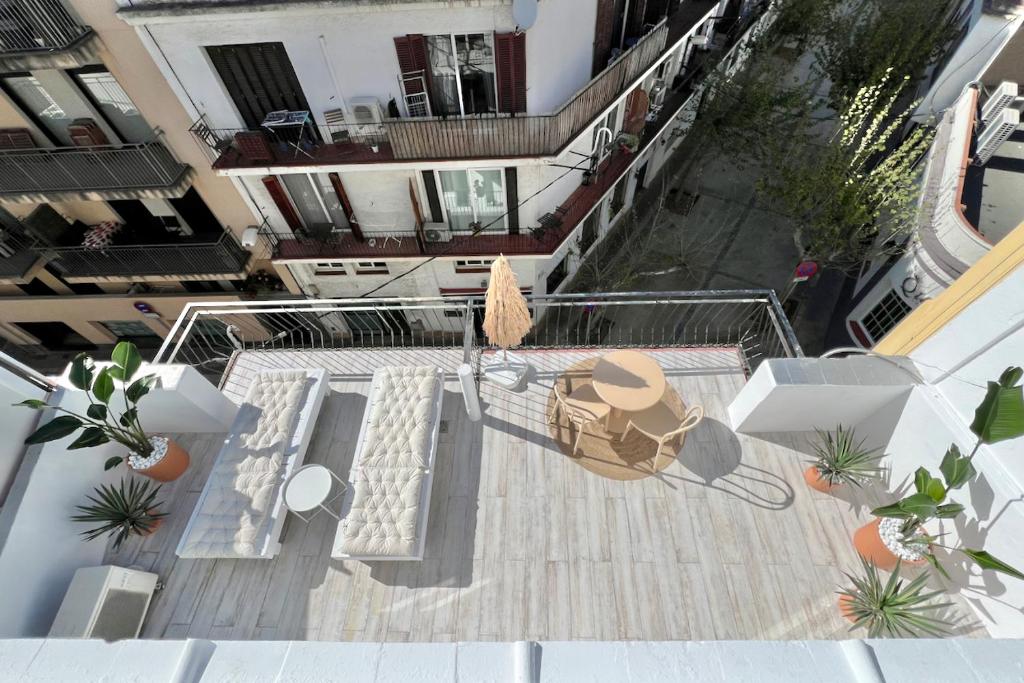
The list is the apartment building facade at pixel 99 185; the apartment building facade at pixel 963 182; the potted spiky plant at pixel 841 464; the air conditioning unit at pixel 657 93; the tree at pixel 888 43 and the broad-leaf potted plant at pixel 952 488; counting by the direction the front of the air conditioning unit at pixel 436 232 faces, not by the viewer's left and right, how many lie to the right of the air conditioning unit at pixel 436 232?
1

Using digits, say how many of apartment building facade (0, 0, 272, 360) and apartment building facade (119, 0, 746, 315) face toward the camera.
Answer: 2

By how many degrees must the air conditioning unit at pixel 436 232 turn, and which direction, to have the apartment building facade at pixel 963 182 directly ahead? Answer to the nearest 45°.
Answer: approximately 90° to its left

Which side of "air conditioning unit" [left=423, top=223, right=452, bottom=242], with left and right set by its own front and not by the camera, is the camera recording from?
front

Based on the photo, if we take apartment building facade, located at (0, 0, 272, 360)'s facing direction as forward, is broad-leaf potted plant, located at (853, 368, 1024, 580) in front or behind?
in front

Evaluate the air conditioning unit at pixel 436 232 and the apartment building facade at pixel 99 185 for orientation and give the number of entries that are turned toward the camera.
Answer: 2

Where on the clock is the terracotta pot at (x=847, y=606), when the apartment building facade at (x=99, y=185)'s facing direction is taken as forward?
The terracotta pot is roughly at 11 o'clock from the apartment building facade.

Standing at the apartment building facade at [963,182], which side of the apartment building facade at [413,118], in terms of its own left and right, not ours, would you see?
left

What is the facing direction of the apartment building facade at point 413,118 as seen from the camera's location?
facing the viewer
